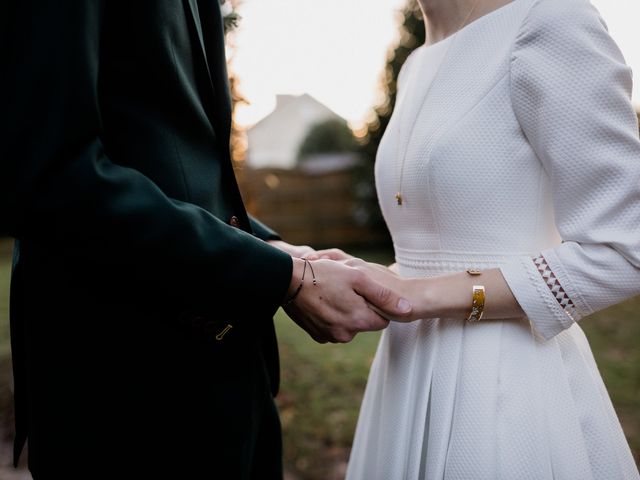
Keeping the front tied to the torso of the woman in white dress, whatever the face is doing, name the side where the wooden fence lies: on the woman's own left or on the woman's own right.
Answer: on the woman's own right

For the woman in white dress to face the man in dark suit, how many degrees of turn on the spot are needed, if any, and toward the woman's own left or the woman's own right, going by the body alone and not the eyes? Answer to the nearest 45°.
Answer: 0° — they already face them

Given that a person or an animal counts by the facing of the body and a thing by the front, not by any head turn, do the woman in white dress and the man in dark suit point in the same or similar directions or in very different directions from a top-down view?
very different directions

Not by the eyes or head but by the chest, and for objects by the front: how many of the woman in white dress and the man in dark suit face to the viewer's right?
1

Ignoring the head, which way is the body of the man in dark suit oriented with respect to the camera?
to the viewer's right

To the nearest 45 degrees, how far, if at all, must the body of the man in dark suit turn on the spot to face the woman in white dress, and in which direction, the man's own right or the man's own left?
0° — they already face them

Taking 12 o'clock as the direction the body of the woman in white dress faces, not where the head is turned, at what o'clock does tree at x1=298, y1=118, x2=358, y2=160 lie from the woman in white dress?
The tree is roughly at 4 o'clock from the woman in white dress.

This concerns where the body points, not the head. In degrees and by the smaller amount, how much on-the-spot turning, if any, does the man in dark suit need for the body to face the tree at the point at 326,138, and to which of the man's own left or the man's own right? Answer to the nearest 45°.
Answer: approximately 90° to the man's own left

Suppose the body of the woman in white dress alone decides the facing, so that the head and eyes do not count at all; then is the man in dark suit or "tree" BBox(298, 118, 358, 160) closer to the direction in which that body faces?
the man in dark suit
